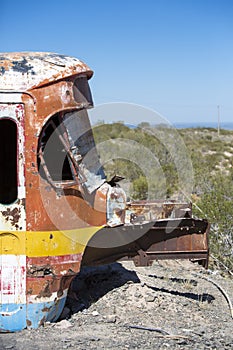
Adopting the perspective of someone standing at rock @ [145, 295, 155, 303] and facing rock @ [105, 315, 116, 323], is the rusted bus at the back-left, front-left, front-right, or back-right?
front-right

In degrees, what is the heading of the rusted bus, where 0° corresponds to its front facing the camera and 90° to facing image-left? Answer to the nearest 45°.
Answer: approximately 270°

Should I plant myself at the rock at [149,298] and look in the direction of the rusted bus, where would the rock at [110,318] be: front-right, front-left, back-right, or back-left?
front-left
